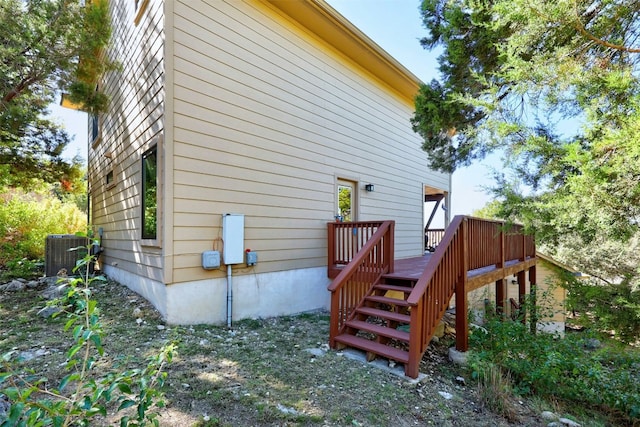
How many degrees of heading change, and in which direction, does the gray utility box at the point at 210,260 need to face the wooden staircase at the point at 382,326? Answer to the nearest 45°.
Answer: approximately 45° to its left

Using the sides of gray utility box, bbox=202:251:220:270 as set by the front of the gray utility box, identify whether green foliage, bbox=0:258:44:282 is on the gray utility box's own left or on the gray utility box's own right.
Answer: on the gray utility box's own right

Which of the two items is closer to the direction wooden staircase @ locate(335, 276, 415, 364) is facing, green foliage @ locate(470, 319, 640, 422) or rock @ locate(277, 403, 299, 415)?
the rock

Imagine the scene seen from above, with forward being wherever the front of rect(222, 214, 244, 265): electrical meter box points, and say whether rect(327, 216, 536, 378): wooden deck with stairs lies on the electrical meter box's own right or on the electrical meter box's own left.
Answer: on the electrical meter box's own left

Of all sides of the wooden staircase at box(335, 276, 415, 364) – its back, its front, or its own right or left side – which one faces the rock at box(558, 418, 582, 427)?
left

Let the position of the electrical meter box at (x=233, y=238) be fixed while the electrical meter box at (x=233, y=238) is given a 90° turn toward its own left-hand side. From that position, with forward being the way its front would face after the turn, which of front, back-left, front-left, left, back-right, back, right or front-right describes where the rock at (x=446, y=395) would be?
front-right

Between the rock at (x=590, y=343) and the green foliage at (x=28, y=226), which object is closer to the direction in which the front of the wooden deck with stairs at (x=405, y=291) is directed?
the green foliage

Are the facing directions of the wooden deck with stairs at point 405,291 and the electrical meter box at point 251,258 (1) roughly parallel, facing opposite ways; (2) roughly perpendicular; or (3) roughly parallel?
roughly perpendicular

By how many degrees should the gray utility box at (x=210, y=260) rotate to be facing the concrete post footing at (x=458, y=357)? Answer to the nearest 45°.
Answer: approximately 45° to its left

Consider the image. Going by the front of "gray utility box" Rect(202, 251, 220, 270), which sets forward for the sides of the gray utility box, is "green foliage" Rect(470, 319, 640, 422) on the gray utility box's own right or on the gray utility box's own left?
on the gray utility box's own left

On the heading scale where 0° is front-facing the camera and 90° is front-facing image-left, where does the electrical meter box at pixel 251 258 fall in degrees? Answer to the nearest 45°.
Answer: approximately 0°
